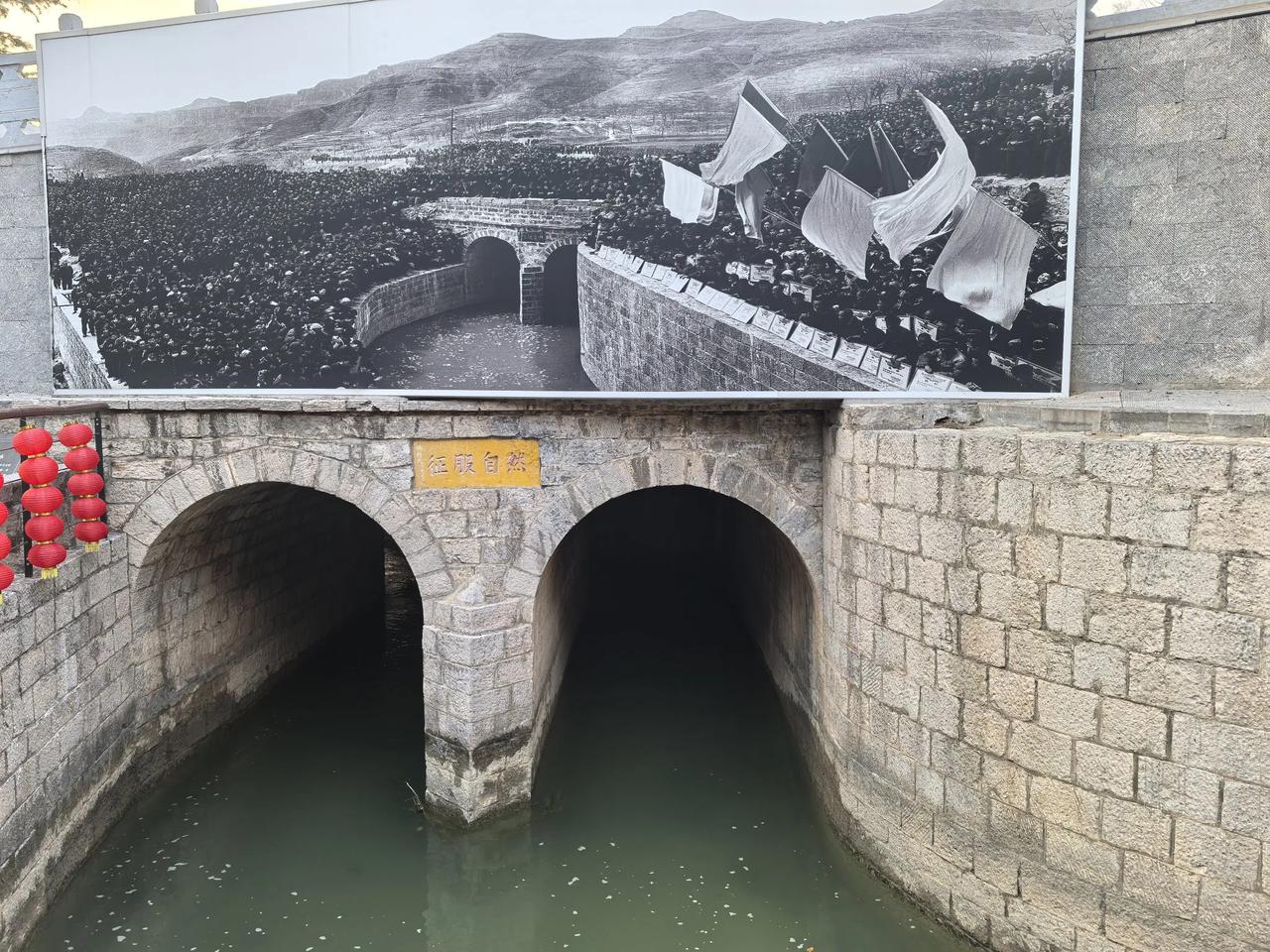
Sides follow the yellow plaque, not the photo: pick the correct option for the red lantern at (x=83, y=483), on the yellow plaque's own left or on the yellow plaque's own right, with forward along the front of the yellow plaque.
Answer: on the yellow plaque's own right

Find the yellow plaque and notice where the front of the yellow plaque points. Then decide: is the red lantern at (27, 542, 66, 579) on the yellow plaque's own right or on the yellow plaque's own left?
on the yellow plaque's own right

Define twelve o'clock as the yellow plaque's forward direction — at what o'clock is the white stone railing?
The white stone railing is roughly at 4 o'clock from the yellow plaque.

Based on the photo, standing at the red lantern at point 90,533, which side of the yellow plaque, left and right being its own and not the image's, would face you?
right

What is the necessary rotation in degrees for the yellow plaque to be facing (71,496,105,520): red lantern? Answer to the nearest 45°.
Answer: approximately 90° to its right

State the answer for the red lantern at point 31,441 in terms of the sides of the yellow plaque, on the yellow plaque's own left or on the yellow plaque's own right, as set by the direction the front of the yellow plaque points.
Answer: on the yellow plaque's own right

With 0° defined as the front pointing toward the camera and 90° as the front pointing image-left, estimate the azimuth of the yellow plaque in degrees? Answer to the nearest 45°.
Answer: approximately 0°

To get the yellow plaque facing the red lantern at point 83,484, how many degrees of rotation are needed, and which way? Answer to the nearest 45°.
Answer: approximately 90° to its right
